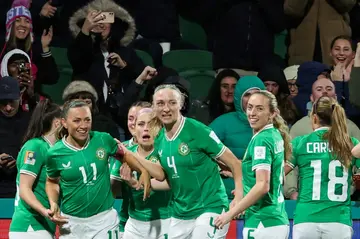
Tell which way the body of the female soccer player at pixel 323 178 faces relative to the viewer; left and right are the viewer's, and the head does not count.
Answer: facing away from the viewer

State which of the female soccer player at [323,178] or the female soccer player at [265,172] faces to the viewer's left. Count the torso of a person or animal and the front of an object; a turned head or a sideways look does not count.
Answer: the female soccer player at [265,172]

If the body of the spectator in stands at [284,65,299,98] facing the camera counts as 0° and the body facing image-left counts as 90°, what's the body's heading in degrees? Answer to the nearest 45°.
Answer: approximately 0°

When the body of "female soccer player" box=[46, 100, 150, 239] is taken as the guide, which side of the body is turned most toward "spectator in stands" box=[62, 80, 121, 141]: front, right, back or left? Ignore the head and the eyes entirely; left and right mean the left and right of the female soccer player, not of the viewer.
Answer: back

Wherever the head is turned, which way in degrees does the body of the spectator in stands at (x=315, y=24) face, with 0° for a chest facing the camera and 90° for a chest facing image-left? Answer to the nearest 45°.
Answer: approximately 0°

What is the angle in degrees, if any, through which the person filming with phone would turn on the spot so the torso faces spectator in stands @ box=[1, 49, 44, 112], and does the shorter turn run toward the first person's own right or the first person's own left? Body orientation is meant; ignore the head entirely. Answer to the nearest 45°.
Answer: approximately 90° to the first person's own right
